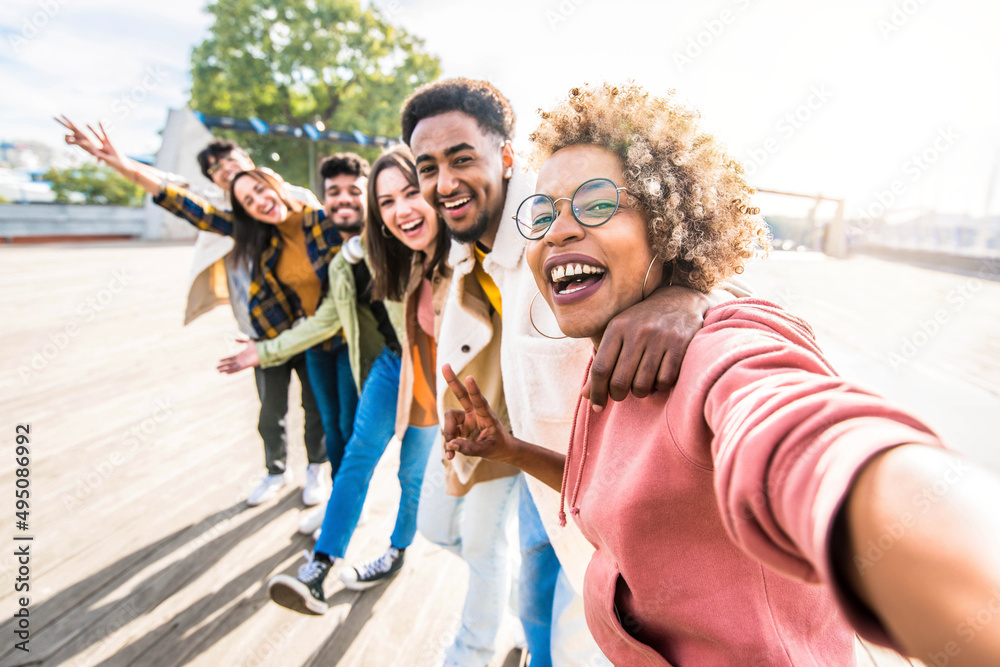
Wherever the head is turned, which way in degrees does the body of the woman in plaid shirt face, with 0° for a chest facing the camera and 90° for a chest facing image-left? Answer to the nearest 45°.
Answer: approximately 0°

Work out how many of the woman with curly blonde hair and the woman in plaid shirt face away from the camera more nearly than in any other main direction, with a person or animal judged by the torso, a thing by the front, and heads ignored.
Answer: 0

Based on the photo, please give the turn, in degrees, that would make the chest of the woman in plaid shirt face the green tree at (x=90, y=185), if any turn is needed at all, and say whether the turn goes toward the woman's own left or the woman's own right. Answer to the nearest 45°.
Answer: approximately 180°

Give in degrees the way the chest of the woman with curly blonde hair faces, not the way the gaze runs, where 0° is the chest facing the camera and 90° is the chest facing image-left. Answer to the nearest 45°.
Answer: approximately 45°

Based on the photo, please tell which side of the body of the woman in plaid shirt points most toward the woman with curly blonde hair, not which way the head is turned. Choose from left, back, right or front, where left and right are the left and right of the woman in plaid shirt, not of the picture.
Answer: front

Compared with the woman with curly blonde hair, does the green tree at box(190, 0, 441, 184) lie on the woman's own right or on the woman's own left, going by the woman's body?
on the woman's own right

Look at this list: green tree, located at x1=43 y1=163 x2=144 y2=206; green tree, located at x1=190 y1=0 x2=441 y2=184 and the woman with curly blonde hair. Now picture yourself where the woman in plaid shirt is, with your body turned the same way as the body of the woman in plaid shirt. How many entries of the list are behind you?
2

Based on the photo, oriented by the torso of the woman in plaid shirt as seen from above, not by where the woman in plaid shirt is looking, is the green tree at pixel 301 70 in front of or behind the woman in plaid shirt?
behind
